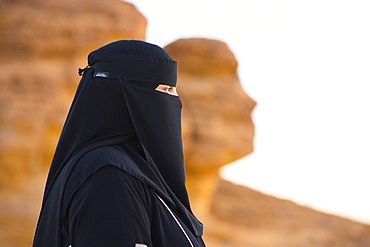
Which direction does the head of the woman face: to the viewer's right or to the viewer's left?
to the viewer's right

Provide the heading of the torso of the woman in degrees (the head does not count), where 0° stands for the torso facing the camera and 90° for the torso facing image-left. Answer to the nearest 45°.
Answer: approximately 270°

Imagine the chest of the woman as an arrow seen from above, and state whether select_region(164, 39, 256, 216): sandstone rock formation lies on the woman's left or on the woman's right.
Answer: on the woman's left
